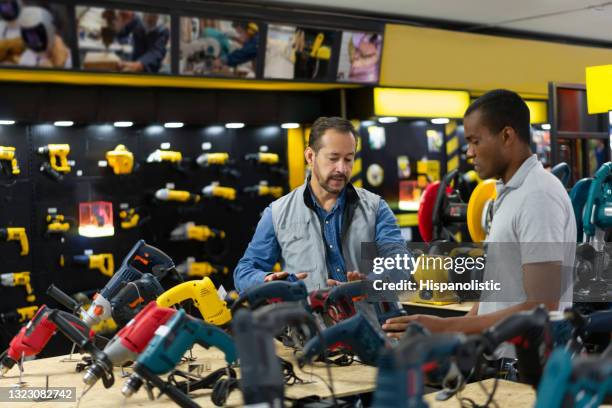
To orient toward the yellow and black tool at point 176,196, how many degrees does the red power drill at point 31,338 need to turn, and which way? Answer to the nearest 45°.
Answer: approximately 135° to its right

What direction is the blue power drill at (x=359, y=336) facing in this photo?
to the viewer's left

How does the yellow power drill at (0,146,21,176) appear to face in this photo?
to the viewer's left

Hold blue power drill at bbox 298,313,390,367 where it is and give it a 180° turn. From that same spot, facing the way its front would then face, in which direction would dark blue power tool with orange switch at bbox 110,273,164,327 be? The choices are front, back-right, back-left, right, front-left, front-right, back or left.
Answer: back-left

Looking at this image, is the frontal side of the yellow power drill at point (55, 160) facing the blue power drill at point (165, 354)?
no

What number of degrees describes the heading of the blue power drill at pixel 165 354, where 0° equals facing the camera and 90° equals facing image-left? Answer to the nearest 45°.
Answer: approximately 45°

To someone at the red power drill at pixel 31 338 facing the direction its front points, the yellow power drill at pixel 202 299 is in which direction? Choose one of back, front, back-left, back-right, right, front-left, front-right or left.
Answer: back-left

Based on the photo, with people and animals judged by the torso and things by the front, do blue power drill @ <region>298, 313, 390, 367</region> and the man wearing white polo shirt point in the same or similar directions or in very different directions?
same or similar directions

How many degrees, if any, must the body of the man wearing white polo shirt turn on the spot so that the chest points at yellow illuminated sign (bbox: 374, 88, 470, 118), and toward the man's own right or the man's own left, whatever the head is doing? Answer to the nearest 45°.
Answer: approximately 90° to the man's own right

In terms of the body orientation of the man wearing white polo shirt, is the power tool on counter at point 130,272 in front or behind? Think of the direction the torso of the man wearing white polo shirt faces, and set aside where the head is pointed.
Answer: in front

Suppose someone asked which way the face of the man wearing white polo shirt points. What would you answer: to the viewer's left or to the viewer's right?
to the viewer's left

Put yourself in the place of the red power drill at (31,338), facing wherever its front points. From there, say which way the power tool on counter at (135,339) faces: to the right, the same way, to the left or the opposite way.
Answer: the same way

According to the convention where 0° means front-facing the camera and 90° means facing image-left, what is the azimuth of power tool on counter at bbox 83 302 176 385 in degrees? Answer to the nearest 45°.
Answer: approximately 45°

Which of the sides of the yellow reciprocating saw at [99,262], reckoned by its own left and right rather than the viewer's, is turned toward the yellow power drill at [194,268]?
back

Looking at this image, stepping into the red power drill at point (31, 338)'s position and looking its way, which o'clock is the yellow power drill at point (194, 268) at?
The yellow power drill is roughly at 5 o'clock from the red power drill.

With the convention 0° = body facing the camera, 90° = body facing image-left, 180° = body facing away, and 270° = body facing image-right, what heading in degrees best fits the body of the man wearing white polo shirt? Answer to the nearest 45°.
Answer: approximately 90°

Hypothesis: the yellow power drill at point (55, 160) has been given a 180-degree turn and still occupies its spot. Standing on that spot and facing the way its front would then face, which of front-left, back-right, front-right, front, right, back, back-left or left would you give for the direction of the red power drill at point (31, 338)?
right

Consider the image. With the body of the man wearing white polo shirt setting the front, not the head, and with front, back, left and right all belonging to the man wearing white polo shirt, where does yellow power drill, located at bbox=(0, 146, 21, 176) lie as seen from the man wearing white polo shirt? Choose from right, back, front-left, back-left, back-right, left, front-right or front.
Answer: front-right

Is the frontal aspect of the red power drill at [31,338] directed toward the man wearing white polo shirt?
no
